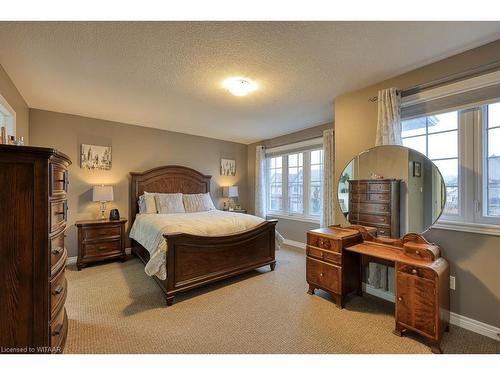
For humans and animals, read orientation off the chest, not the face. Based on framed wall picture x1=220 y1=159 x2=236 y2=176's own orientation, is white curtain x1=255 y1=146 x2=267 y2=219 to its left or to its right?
on its left

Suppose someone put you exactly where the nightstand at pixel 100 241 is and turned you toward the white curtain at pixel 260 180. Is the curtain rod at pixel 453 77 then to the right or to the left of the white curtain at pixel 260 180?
right

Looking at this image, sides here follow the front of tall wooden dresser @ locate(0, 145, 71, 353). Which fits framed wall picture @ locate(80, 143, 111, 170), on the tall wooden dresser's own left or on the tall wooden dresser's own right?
on the tall wooden dresser's own left

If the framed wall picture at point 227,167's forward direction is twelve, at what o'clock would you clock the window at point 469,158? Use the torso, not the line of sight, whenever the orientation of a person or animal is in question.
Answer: The window is roughly at 11 o'clock from the framed wall picture.

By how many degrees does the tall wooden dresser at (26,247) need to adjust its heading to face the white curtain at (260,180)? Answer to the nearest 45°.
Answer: approximately 45° to its left

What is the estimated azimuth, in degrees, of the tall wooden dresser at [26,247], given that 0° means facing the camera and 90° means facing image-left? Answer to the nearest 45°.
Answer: approximately 270°

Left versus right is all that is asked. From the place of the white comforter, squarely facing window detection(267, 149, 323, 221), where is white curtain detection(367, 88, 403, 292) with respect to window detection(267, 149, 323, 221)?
right

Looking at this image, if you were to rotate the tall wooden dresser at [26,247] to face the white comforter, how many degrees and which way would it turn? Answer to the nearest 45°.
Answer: approximately 45° to its left

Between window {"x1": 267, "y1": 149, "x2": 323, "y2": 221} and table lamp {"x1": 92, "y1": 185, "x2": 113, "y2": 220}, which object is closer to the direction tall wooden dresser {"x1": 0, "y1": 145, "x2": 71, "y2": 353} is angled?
the window

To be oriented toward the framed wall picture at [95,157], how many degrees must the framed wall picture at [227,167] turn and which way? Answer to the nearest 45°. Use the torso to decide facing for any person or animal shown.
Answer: approximately 45° to its right

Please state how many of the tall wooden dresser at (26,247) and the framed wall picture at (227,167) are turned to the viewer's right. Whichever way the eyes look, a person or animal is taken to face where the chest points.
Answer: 1

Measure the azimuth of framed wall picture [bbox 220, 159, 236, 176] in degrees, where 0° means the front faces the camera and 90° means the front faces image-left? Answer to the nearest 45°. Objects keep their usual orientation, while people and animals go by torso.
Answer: approximately 0°
